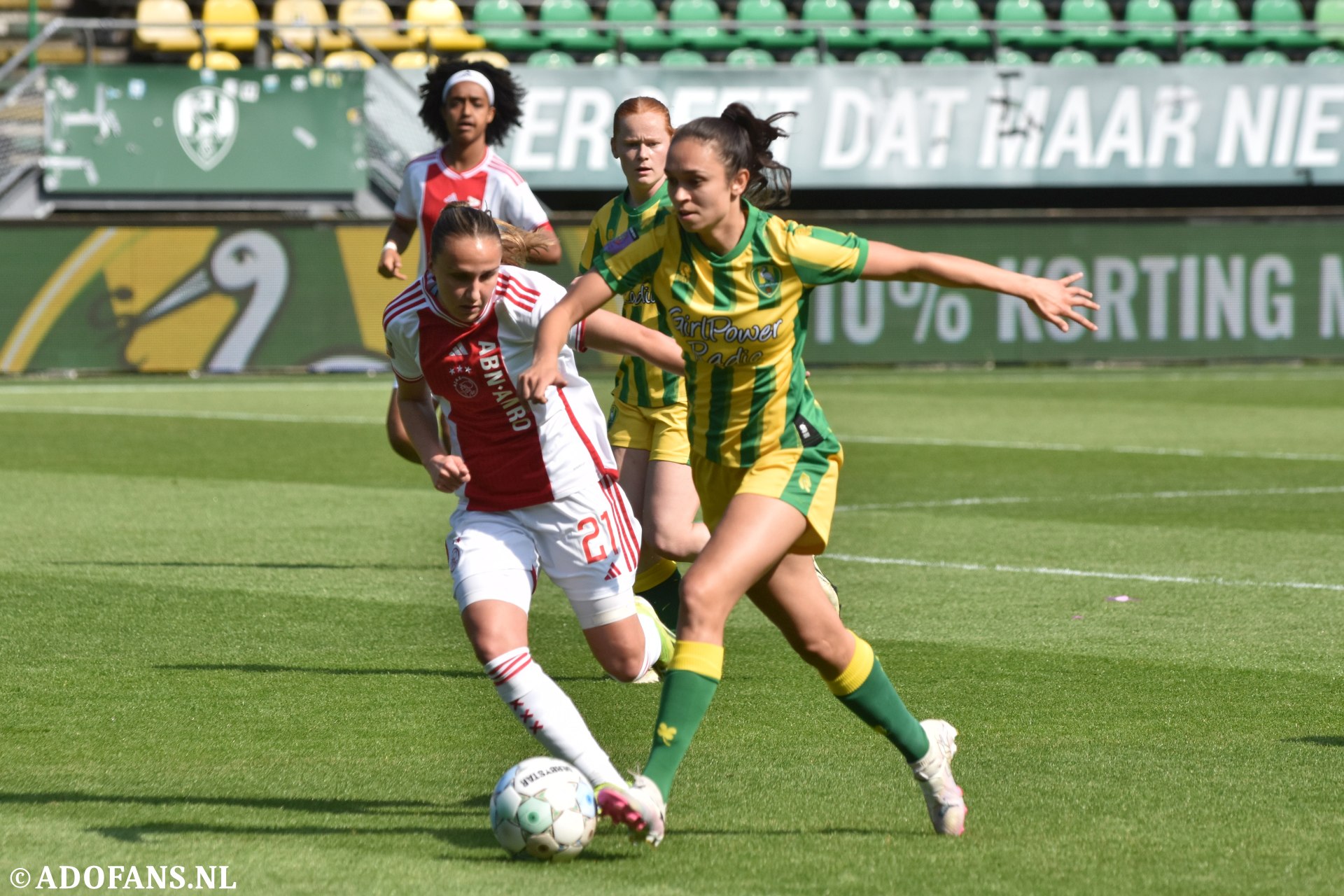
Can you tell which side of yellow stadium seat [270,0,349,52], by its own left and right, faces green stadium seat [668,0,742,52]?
left

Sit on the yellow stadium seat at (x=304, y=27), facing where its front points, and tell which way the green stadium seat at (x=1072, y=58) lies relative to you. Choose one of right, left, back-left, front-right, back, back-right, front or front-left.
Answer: left

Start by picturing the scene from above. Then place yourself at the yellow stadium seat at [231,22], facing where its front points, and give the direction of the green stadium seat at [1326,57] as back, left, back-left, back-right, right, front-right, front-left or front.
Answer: left

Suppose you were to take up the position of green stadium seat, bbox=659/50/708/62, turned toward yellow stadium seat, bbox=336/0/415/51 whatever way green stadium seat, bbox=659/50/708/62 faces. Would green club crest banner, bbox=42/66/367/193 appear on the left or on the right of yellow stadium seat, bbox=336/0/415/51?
left

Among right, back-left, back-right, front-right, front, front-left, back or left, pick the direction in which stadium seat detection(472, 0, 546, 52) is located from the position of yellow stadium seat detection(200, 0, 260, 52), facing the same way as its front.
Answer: left

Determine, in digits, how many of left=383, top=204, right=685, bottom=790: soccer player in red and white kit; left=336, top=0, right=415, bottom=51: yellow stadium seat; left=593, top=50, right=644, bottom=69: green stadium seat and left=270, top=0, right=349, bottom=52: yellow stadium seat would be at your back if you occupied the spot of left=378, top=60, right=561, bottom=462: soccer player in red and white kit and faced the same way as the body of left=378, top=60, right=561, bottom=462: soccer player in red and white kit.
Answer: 3

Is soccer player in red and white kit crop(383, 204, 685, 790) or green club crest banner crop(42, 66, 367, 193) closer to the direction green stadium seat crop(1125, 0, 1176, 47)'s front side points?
the soccer player in red and white kit

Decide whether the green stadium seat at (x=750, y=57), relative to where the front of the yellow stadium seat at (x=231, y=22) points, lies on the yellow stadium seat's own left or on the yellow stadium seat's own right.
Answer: on the yellow stadium seat's own left

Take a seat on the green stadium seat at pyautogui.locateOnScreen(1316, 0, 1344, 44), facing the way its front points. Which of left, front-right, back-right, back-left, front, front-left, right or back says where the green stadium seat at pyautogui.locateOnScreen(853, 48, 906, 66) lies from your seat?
front-right

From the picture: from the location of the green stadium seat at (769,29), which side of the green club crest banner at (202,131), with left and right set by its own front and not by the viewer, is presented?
left

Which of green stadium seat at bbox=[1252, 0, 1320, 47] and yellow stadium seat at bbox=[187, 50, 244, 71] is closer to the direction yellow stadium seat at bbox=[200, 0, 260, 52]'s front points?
the yellow stadium seat

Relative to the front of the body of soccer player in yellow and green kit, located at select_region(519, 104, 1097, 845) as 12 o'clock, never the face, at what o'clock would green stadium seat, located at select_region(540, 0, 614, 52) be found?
The green stadium seat is roughly at 4 o'clock from the soccer player in yellow and green kit.

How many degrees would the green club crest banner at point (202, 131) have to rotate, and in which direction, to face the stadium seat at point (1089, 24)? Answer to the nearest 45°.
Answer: approximately 90° to its left
